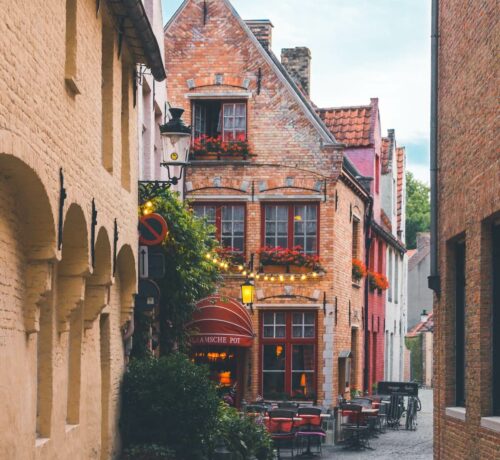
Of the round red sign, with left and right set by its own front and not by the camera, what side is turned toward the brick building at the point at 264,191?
back

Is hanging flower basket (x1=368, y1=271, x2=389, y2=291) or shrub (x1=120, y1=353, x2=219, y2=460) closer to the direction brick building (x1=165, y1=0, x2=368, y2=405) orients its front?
the shrub

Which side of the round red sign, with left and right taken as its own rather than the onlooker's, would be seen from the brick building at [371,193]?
back

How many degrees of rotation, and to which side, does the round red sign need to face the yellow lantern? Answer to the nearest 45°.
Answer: approximately 180°

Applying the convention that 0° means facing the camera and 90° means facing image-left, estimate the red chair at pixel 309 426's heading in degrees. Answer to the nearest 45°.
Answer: approximately 0°

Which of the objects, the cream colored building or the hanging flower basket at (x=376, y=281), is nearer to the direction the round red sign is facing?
the cream colored building
